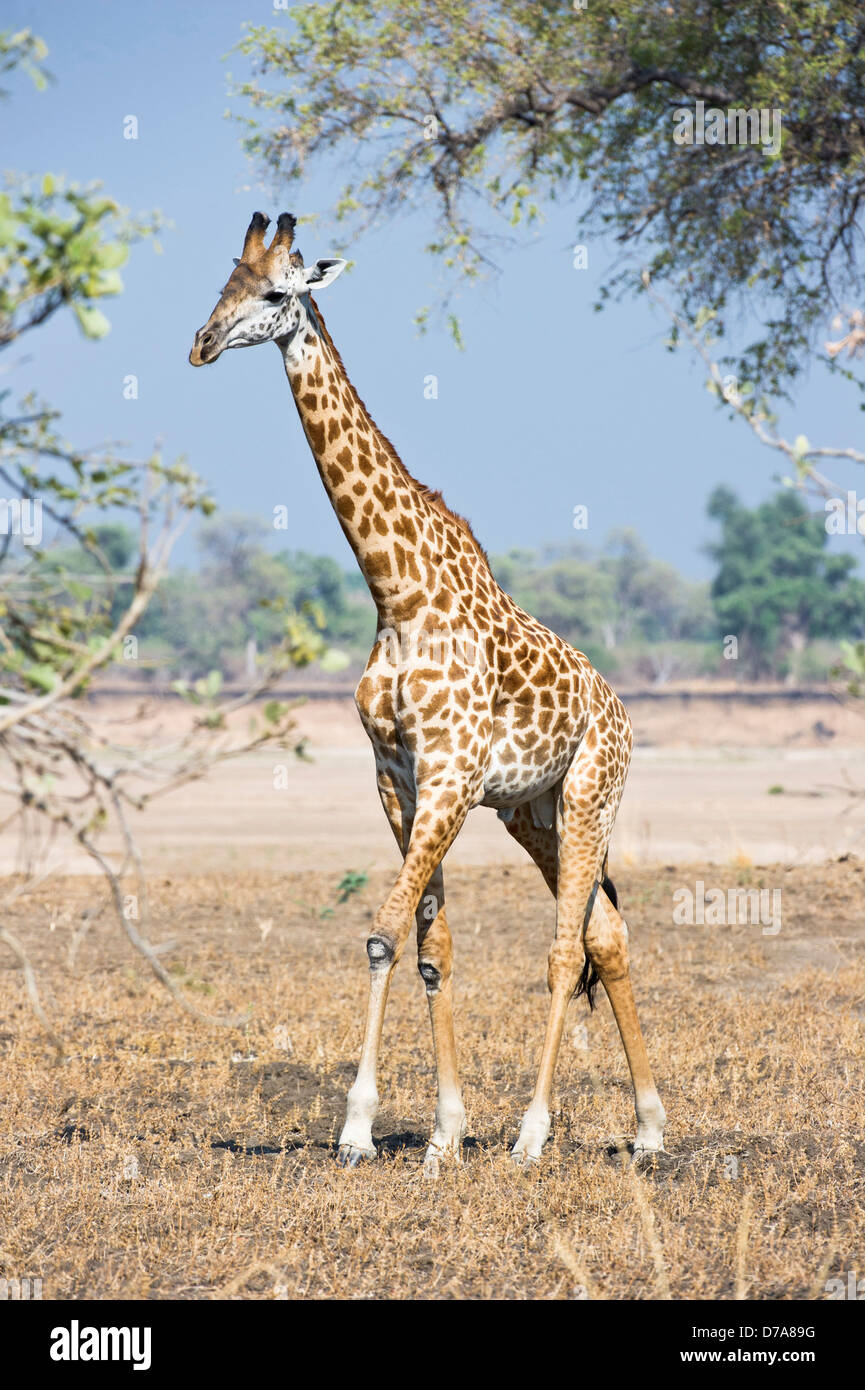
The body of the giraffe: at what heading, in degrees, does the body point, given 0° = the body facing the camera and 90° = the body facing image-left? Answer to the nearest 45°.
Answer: approximately 45°
